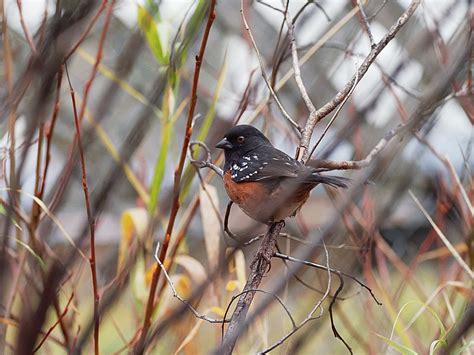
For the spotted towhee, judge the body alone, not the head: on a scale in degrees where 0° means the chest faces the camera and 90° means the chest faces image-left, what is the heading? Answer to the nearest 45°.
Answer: approximately 90°
